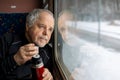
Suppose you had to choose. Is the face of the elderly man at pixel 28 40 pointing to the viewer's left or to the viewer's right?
to the viewer's right

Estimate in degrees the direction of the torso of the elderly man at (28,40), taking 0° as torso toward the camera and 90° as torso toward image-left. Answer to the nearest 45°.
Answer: approximately 315°
